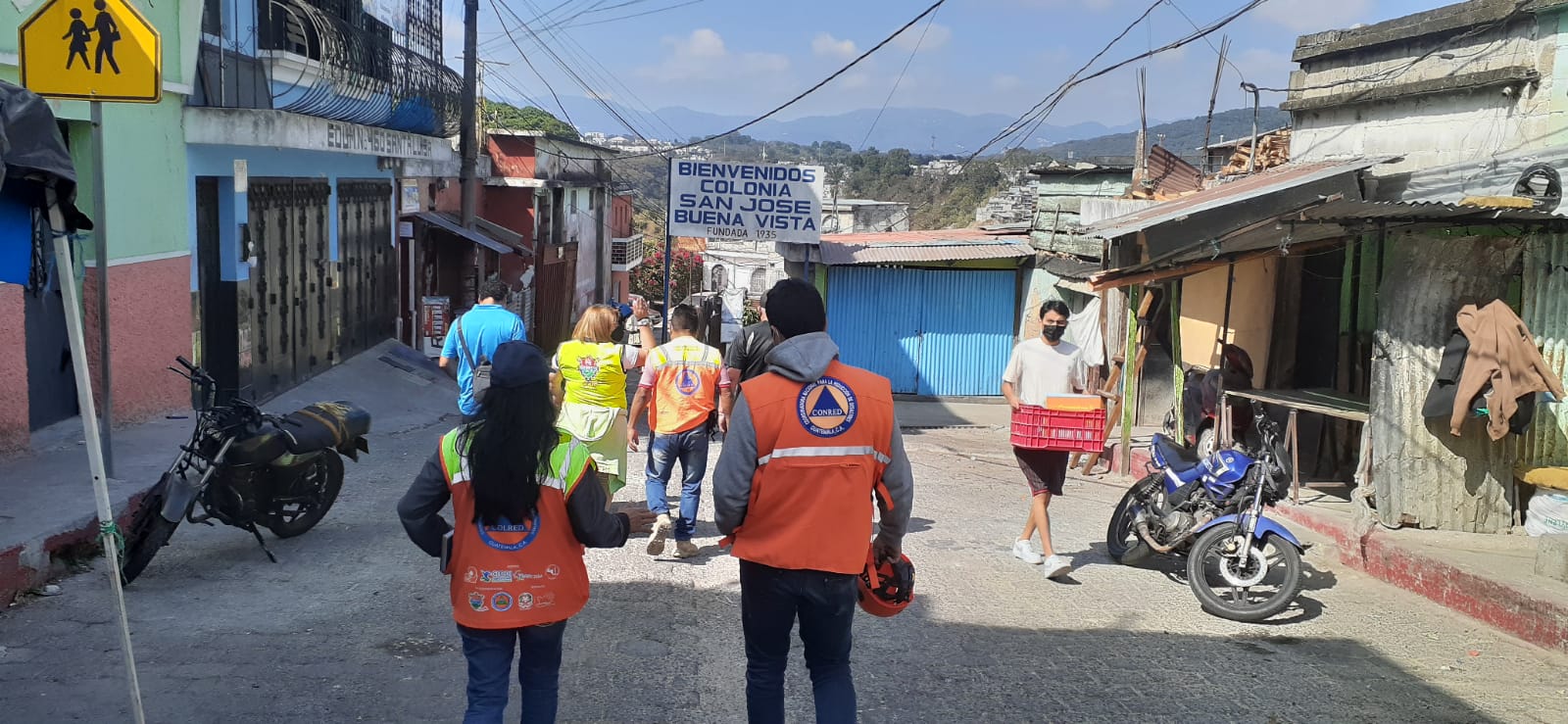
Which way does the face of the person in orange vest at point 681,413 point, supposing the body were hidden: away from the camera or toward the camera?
away from the camera

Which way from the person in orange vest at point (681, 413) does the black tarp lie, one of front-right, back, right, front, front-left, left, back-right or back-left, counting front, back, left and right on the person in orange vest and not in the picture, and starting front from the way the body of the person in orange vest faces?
back-left

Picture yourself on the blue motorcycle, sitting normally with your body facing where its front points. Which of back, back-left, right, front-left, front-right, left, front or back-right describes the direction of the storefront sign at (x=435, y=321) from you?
back

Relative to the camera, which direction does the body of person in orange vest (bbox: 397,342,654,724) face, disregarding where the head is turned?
away from the camera

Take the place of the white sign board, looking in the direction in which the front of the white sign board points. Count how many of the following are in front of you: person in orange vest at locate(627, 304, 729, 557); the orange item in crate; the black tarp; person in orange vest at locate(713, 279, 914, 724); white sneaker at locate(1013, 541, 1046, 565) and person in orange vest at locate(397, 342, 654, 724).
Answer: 6

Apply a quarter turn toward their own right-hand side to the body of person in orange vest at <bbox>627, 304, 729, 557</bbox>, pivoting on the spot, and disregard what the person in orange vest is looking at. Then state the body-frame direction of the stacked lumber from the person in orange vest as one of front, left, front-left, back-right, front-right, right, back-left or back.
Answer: front-left

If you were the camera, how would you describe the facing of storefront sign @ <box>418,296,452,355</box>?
facing the viewer

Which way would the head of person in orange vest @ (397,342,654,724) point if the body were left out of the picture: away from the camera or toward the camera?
away from the camera

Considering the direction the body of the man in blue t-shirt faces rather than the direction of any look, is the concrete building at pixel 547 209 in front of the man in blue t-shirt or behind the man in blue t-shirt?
in front

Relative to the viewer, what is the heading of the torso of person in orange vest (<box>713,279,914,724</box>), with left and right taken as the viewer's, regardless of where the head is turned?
facing away from the viewer

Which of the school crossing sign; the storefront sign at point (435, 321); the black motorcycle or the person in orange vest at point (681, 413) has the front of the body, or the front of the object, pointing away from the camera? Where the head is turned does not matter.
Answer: the person in orange vest

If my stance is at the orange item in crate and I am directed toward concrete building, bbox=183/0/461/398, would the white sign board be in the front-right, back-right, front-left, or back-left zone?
front-right

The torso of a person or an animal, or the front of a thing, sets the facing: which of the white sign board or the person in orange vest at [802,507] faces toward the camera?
the white sign board

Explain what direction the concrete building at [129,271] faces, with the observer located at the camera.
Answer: facing the viewer and to the right of the viewer

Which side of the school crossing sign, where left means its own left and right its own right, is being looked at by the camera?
front
